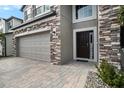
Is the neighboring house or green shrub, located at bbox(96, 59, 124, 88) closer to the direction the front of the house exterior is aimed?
the green shrub

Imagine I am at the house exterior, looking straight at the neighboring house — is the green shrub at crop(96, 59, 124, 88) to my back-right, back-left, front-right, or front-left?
back-left

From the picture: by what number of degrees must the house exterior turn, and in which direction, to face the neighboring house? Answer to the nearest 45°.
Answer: approximately 90° to its right

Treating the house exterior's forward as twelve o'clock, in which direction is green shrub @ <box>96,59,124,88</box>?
The green shrub is roughly at 10 o'clock from the house exterior.

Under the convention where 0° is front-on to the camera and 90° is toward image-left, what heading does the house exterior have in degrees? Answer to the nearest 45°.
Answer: approximately 45°
